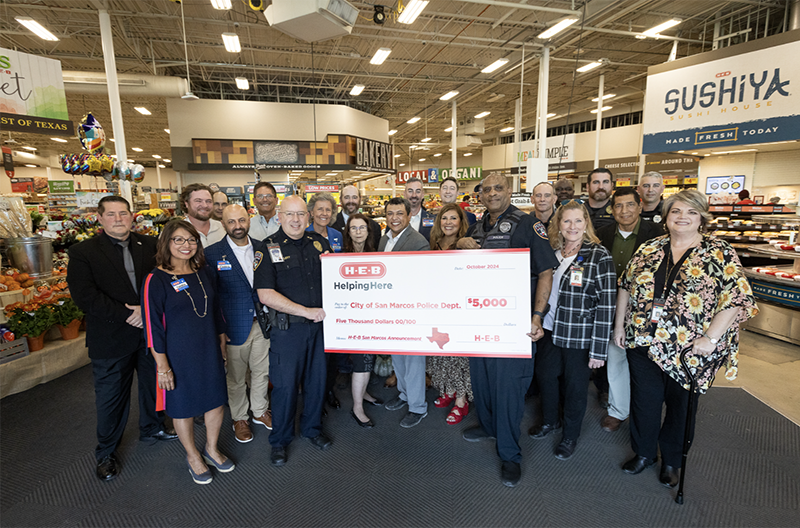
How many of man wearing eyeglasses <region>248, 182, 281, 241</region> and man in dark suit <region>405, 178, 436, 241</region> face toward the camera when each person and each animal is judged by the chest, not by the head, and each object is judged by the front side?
2

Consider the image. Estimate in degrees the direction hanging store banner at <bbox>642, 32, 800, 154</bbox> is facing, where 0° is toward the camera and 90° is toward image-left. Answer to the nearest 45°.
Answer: approximately 45°

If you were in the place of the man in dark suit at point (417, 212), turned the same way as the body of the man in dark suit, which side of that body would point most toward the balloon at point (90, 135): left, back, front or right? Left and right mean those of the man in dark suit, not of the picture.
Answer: right

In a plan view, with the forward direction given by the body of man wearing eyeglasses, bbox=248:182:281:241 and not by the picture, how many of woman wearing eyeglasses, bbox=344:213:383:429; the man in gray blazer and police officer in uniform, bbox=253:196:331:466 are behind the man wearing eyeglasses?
0

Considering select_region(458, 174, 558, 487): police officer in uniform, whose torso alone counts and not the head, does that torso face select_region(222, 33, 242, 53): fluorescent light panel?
no

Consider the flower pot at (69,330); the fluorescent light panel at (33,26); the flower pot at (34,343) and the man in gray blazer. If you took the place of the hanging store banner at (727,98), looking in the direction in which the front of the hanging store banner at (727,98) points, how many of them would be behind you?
0

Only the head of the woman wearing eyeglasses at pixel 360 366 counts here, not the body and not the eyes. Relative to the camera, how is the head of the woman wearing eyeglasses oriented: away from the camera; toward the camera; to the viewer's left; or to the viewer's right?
toward the camera

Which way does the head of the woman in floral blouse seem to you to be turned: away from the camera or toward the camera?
toward the camera

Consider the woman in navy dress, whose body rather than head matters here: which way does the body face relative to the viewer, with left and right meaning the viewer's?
facing the viewer and to the right of the viewer

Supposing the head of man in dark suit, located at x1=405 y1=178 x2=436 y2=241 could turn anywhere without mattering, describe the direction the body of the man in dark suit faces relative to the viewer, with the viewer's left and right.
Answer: facing the viewer

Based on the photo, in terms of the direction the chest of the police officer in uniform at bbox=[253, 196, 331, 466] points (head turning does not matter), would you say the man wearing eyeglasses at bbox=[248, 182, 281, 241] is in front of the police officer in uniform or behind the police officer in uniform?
behind

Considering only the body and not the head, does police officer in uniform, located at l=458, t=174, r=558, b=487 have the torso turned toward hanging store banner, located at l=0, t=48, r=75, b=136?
no

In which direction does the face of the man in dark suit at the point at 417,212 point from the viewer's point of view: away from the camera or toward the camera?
toward the camera

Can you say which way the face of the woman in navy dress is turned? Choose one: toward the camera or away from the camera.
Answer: toward the camera
